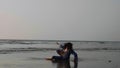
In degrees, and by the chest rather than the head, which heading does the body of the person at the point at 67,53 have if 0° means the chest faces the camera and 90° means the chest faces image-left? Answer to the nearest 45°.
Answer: approximately 90°
